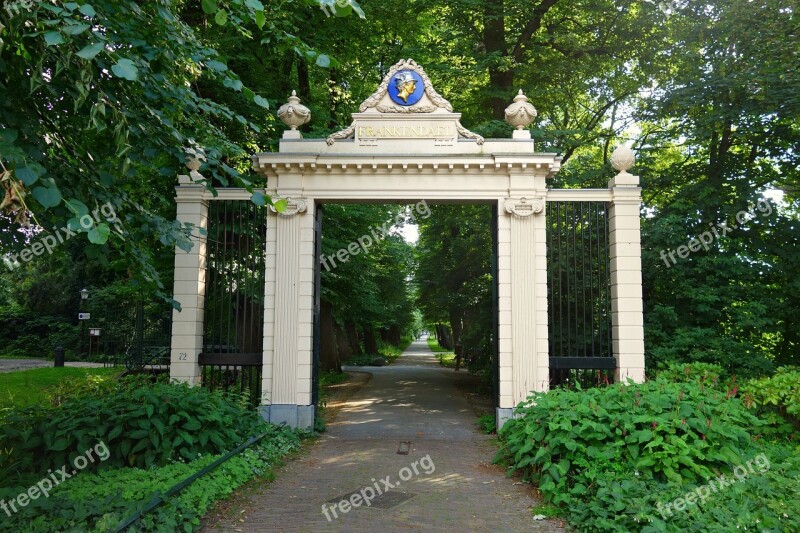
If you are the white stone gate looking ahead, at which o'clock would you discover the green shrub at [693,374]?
The green shrub is roughly at 9 o'clock from the white stone gate.

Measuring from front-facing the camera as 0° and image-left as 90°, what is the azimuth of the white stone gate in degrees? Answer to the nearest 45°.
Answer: approximately 0°

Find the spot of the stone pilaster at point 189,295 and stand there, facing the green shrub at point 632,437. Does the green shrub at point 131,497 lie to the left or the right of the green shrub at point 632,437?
right

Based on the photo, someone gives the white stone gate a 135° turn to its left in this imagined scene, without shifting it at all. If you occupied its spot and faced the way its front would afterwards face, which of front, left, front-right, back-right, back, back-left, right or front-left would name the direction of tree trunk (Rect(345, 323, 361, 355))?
front-left

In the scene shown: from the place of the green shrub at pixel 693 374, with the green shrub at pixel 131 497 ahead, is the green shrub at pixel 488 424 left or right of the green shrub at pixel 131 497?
right

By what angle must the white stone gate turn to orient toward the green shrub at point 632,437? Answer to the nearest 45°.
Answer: approximately 45° to its left

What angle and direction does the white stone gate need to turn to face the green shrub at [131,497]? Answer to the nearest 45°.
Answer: approximately 45° to its right
